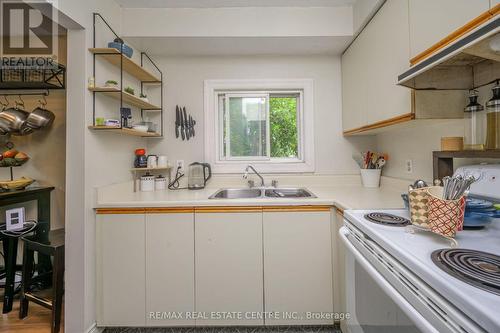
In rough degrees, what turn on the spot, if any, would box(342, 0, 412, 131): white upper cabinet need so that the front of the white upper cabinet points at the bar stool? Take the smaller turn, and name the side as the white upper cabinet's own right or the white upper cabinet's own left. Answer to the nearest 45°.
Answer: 0° — it already faces it

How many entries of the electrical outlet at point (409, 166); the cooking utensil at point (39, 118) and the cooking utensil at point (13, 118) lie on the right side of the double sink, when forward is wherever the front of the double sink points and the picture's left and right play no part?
2

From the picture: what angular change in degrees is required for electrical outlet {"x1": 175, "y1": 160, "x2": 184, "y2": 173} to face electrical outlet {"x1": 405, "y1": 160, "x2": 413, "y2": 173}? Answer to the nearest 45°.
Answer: approximately 45° to its left

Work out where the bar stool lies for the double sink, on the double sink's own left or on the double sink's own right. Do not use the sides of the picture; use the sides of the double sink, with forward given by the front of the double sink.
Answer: on the double sink's own right

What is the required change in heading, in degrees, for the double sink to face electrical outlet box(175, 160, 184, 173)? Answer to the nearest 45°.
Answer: approximately 90° to its right
